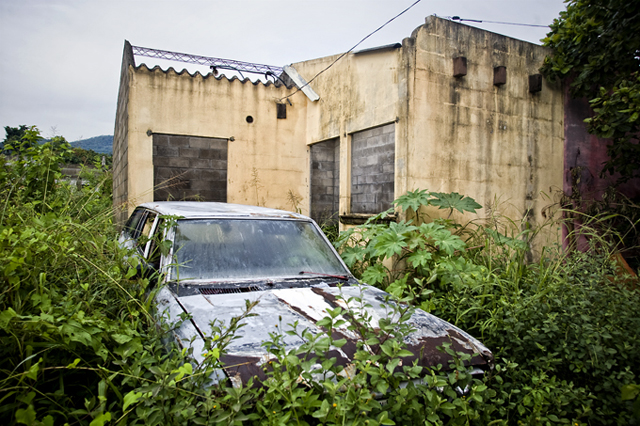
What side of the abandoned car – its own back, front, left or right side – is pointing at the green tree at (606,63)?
left

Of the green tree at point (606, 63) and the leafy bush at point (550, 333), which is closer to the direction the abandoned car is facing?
the leafy bush

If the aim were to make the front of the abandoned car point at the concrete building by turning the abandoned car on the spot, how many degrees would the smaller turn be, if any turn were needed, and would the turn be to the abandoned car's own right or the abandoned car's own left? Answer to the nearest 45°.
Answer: approximately 135° to the abandoned car's own left

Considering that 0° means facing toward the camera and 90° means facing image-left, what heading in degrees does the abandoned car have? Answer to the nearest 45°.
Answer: approximately 315°

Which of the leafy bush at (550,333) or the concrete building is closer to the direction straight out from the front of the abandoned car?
the leafy bush
